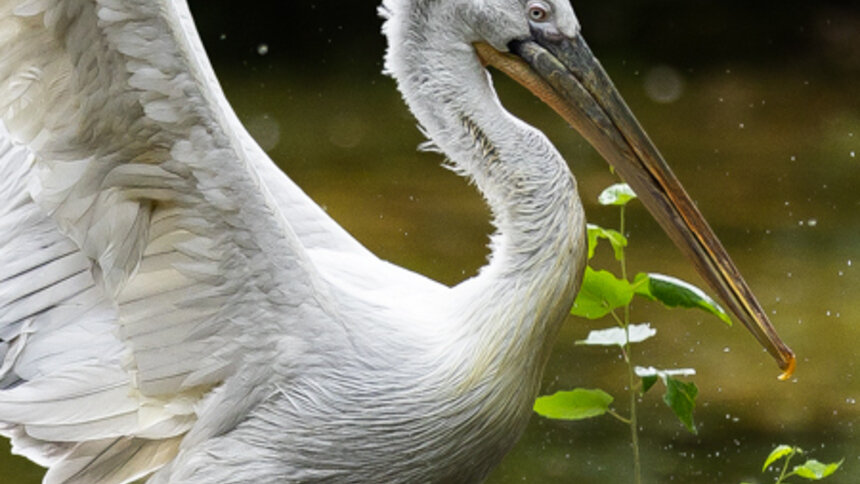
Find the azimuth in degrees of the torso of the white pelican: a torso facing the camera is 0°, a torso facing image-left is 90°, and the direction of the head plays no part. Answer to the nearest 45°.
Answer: approximately 270°

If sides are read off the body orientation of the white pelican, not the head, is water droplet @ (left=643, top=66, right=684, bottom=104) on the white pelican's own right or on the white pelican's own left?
on the white pelican's own left
